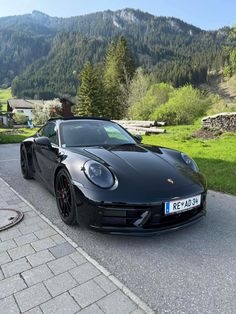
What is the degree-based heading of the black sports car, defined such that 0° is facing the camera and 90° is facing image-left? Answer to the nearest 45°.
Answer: approximately 315°

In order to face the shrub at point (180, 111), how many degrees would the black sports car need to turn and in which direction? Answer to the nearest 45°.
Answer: approximately 135° to its left

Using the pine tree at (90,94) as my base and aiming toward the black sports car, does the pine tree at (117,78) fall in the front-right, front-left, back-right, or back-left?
back-left

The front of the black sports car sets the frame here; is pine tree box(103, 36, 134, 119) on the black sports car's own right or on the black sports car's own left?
on the black sports car's own left

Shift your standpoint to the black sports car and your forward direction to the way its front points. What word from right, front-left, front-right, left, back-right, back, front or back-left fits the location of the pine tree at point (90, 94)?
back-left
